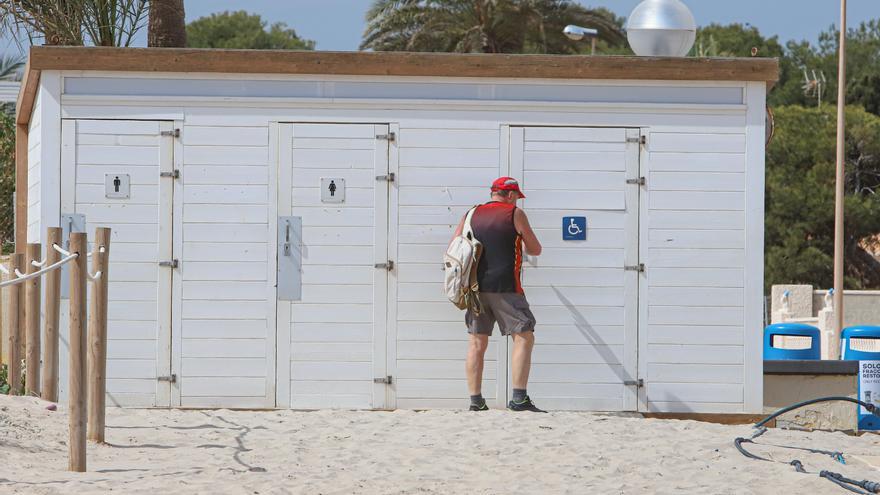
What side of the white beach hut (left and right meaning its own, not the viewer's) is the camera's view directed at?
front

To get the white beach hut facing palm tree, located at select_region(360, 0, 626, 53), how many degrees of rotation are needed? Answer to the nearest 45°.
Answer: approximately 180°

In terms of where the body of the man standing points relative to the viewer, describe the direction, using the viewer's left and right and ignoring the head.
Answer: facing away from the viewer and to the right of the viewer

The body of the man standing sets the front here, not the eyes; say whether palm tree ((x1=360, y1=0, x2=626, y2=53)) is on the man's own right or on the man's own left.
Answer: on the man's own left

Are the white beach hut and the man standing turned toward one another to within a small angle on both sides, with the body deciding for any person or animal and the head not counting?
no

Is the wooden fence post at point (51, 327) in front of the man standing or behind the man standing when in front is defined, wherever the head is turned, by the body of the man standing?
behind

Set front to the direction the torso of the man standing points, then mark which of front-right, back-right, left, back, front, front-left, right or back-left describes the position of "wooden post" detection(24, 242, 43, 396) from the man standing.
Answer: back-left

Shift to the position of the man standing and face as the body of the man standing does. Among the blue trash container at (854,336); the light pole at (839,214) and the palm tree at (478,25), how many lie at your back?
0

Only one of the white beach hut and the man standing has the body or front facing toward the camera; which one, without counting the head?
the white beach hut

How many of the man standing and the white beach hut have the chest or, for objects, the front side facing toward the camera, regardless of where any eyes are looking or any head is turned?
1

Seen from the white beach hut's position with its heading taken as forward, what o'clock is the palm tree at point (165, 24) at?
The palm tree is roughly at 5 o'clock from the white beach hut.

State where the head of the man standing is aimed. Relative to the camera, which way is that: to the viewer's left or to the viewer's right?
to the viewer's right
